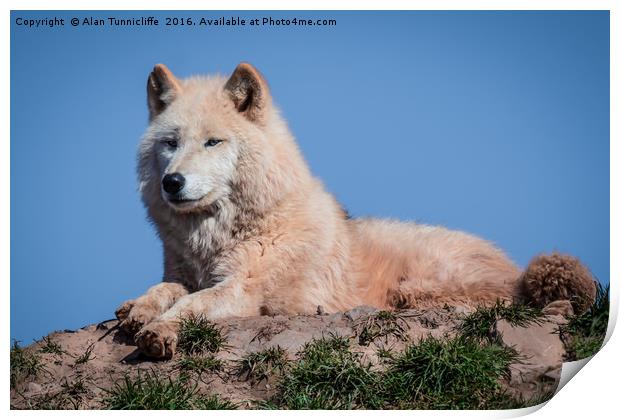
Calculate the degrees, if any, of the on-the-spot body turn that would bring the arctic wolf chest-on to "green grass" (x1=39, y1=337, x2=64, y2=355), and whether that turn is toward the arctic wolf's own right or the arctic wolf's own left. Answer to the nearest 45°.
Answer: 0° — it already faces it

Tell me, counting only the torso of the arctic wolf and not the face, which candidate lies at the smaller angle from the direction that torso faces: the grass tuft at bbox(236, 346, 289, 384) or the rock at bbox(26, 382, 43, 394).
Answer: the rock

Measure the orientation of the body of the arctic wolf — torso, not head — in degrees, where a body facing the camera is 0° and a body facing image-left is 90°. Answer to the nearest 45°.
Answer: approximately 45°

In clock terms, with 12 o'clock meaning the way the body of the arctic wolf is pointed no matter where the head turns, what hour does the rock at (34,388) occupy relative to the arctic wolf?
The rock is roughly at 12 o'clock from the arctic wolf.

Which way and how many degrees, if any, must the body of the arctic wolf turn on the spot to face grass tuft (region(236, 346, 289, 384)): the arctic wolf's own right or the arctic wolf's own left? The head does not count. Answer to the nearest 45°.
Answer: approximately 45° to the arctic wolf's own left

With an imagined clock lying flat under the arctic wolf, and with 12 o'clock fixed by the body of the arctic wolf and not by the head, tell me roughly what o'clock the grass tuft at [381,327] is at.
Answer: The grass tuft is roughly at 9 o'clock from the arctic wolf.
